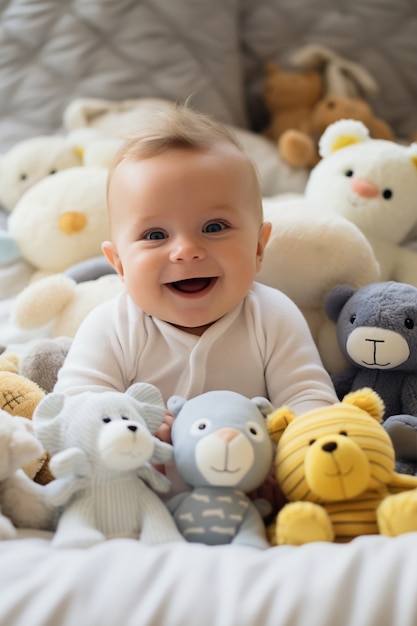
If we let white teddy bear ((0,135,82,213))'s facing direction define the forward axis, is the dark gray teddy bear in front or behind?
in front
